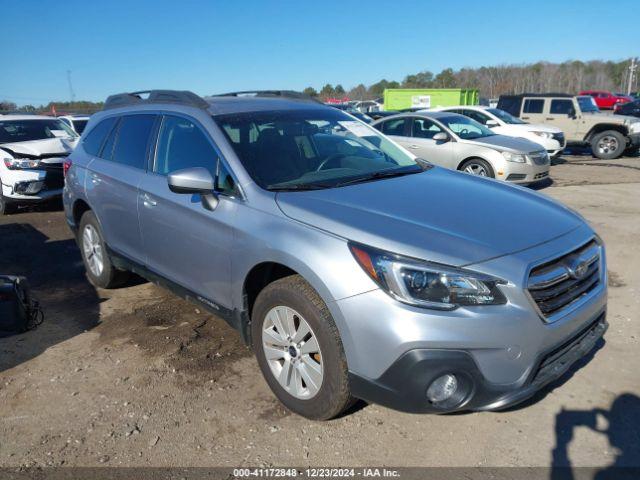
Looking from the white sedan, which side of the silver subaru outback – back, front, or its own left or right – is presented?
left

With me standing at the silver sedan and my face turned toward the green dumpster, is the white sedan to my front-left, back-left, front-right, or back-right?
front-right

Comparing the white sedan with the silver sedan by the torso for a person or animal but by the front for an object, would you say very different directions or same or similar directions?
same or similar directions

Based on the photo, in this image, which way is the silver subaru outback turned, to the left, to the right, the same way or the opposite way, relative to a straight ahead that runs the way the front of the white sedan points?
the same way

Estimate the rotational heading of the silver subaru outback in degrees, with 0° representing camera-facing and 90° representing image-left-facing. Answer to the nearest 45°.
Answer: approximately 315°

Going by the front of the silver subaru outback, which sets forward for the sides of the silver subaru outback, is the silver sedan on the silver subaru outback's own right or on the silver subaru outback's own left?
on the silver subaru outback's own left

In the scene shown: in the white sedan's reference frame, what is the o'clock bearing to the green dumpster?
The green dumpster is roughly at 7 o'clock from the white sedan.

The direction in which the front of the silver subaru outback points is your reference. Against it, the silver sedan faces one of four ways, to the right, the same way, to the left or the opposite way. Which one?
the same way

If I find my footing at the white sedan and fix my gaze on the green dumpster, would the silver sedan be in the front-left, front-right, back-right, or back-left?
back-left

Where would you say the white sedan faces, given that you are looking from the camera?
facing the viewer and to the right of the viewer

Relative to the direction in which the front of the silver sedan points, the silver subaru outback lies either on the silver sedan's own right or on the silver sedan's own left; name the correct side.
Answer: on the silver sedan's own right

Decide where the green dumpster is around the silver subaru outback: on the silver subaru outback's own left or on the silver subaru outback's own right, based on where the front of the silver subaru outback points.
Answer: on the silver subaru outback's own left

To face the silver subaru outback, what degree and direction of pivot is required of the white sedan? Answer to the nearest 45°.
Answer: approximately 45° to its right

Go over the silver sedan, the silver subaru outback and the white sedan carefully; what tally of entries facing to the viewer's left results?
0
